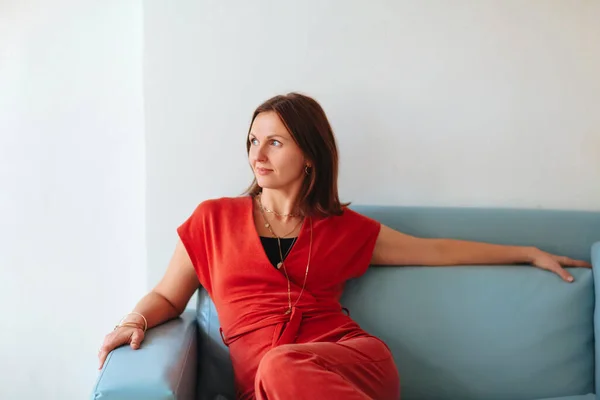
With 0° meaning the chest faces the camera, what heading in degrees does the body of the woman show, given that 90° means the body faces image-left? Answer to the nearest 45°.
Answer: approximately 0°
